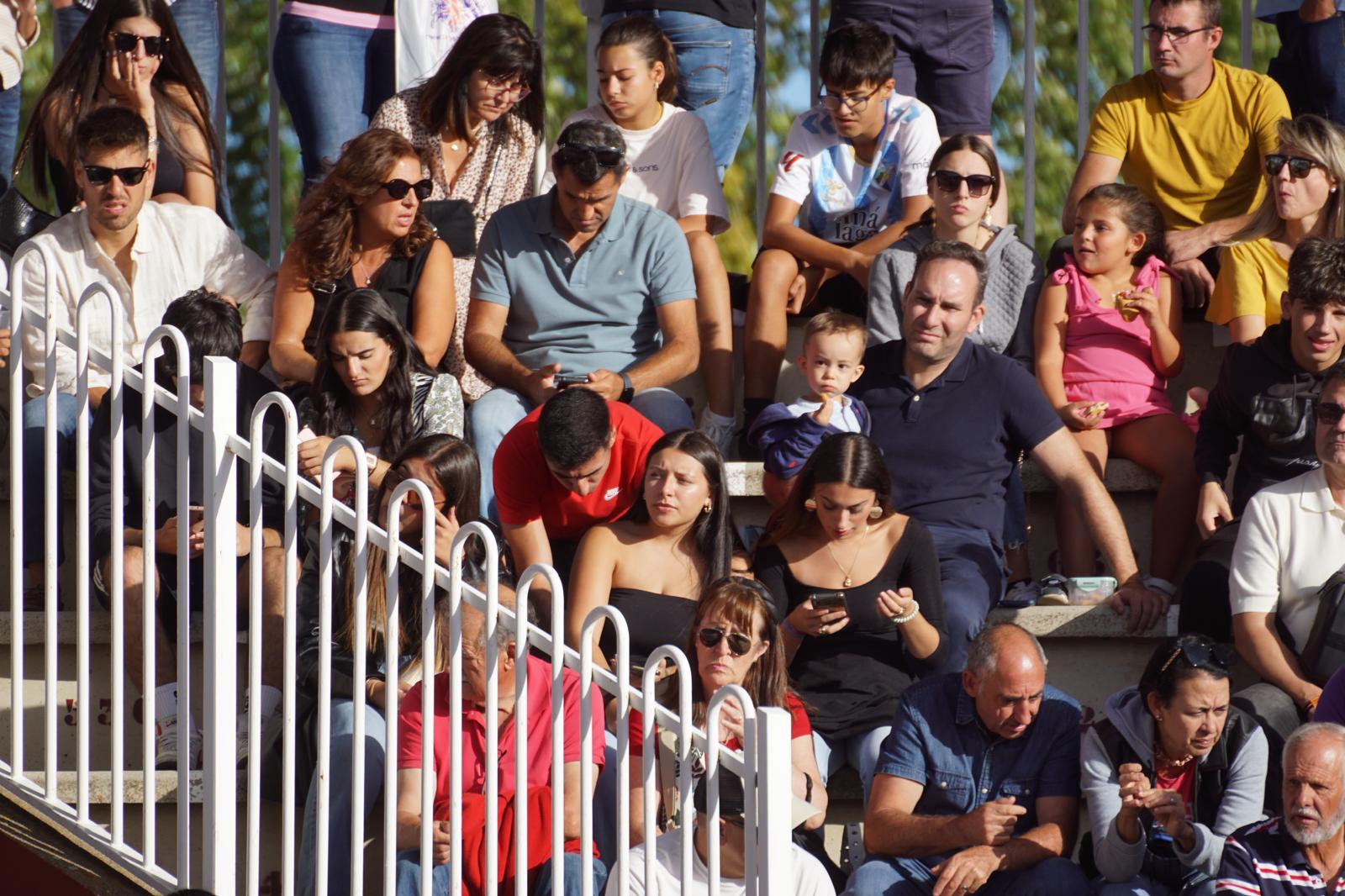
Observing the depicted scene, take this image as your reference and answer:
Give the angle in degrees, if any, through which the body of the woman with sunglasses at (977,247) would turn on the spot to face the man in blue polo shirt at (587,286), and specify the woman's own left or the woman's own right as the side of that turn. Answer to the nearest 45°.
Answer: approximately 90° to the woman's own right

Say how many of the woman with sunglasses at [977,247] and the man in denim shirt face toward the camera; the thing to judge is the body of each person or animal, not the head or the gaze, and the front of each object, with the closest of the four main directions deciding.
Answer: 2

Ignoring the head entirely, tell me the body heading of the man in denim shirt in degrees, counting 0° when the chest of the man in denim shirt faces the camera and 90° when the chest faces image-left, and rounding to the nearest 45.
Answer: approximately 0°

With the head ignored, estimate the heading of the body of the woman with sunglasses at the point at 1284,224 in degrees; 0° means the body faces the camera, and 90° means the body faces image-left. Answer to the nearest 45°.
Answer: approximately 45°

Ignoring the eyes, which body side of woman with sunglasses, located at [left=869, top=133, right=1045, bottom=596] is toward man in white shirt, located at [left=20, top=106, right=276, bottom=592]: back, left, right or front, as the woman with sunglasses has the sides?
right

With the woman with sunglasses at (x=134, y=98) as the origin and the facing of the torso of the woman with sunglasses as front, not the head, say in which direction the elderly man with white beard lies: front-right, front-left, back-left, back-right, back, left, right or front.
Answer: front-left

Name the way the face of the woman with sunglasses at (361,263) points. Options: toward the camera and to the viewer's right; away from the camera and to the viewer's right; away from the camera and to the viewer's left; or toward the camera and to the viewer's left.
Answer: toward the camera and to the viewer's right

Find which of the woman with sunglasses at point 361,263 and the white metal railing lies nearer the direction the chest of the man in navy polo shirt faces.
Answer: the white metal railing

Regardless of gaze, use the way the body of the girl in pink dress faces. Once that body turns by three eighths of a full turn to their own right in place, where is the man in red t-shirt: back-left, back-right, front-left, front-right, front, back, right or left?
left

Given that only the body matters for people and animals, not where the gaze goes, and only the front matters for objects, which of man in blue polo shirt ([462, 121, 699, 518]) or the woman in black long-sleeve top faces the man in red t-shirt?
the man in blue polo shirt

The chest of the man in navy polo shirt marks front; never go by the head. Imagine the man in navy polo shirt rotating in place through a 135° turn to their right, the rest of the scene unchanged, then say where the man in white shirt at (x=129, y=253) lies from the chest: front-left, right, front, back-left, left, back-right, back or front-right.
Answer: left

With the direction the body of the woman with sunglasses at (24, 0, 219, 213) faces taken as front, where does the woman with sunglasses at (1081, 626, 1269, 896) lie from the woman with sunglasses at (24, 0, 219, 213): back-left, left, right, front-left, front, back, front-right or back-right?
front-left
